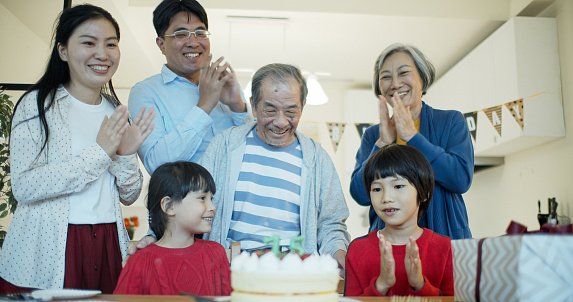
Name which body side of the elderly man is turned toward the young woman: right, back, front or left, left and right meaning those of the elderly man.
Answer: right

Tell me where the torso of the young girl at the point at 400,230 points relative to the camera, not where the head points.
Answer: toward the camera

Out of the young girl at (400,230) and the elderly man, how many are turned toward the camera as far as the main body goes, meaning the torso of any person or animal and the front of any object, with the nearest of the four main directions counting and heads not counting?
2

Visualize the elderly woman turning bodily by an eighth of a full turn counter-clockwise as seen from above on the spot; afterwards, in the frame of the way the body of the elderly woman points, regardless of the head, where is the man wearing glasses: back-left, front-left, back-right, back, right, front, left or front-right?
right

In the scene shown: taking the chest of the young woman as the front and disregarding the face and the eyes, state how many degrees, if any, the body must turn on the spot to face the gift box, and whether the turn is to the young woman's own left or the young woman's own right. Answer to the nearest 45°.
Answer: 0° — they already face it

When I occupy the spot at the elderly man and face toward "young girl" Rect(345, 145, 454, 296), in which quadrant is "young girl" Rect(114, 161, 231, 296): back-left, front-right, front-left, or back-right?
back-right

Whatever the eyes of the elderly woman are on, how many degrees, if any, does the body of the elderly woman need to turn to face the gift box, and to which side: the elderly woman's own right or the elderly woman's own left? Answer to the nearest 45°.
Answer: approximately 45° to the elderly woman's own left

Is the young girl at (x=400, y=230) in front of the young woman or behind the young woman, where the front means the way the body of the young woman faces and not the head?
in front

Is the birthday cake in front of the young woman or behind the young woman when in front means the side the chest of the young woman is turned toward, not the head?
in front

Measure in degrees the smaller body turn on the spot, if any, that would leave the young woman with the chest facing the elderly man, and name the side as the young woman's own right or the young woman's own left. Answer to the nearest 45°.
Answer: approximately 45° to the young woman's own left

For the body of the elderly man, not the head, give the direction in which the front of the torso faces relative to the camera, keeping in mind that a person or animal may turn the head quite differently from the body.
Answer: toward the camera

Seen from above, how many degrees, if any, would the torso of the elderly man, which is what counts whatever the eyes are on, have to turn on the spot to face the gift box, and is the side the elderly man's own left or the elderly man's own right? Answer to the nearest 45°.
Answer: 0° — they already face it
